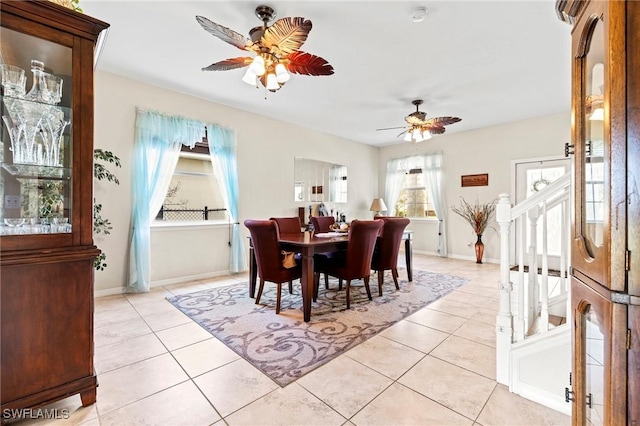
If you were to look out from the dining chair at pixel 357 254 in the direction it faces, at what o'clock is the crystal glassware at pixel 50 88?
The crystal glassware is roughly at 9 o'clock from the dining chair.

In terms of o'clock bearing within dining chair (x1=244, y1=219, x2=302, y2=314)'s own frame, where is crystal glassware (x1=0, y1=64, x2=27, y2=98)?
The crystal glassware is roughly at 6 o'clock from the dining chair.

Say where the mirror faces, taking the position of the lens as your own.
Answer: facing the viewer and to the right of the viewer

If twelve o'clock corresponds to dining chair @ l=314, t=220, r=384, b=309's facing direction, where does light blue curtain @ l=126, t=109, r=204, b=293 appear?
The light blue curtain is roughly at 11 o'clock from the dining chair.

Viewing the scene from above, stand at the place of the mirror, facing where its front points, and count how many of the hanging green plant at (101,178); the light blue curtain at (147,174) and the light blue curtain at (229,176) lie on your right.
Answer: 3

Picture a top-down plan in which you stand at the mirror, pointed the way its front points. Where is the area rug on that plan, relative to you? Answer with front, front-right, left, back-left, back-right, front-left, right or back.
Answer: front-right

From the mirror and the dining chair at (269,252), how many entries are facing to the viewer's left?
0

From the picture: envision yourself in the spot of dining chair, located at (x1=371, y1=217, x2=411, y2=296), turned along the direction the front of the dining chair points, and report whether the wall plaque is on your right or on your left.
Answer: on your right

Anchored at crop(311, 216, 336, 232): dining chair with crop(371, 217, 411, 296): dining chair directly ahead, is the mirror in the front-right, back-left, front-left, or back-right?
back-left

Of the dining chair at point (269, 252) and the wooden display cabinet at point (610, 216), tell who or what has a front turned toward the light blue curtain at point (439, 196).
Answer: the dining chair

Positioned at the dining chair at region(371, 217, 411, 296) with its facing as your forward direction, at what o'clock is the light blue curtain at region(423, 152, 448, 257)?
The light blue curtain is roughly at 2 o'clock from the dining chair.

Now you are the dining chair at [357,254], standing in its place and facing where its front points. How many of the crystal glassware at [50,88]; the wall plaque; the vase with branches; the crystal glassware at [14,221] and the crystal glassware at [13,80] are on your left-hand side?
3

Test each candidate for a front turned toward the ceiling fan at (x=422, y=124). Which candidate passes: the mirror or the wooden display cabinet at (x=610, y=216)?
the mirror

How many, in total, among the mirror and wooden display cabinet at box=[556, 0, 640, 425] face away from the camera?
0

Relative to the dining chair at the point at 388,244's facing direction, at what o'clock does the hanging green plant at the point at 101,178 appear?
The hanging green plant is roughly at 10 o'clock from the dining chair.
